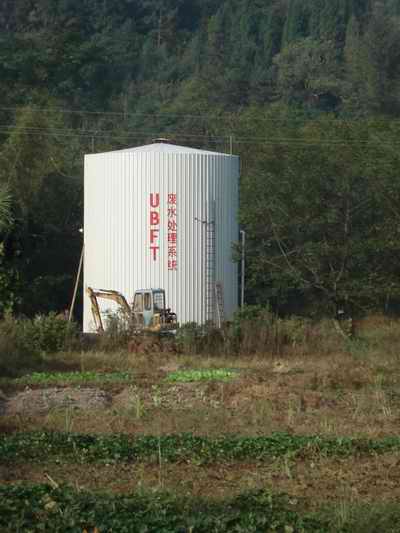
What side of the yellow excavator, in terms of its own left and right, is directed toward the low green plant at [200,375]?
left

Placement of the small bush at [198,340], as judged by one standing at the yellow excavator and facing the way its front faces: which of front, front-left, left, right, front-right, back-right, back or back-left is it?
back-left

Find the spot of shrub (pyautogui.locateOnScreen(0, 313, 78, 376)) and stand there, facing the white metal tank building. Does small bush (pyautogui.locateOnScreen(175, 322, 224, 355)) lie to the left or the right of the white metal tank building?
right

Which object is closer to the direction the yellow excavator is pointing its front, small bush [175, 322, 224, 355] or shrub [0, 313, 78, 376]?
the shrub

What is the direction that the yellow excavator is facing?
to the viewer's left
